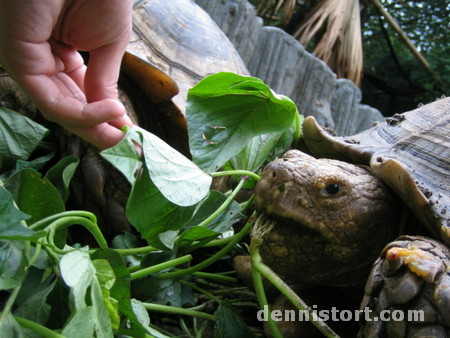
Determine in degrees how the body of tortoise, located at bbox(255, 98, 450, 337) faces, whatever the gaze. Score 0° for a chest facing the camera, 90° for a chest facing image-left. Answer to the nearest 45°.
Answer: approximately 45°

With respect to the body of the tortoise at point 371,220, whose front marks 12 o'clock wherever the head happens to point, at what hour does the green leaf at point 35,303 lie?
The green leaf is roughly at 12 o'clock from the tortoise.

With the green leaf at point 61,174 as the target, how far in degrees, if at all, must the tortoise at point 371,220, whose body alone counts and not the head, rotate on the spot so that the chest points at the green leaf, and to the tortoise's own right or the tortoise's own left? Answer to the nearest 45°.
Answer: approximately 45° to the tortoise's own right

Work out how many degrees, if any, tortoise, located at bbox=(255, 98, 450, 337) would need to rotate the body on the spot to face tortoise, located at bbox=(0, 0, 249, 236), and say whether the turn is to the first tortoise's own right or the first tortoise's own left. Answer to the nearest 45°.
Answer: approximately 90° to the first tortoise's own right

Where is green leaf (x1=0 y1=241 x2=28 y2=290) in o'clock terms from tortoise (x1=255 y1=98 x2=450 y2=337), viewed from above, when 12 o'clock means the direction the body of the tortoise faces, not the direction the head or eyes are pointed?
The green leaf is roughly at 12 o'clock from the tortoise.

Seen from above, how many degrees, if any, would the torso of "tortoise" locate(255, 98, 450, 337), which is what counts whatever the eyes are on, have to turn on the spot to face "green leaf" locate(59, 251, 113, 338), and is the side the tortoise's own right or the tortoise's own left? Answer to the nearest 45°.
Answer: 0° — it already faces it
